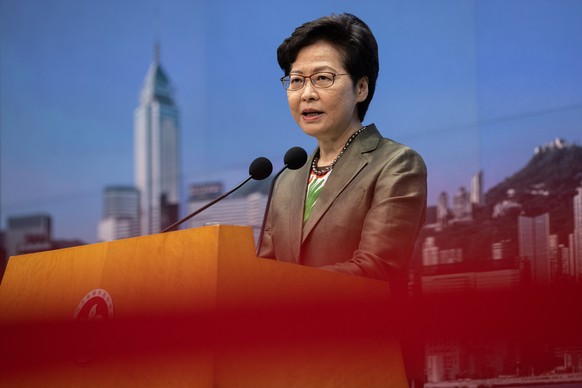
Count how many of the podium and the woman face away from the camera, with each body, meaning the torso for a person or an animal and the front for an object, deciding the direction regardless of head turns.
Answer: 0

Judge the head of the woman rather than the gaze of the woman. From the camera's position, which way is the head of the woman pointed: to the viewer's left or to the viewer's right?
to the viewer's left

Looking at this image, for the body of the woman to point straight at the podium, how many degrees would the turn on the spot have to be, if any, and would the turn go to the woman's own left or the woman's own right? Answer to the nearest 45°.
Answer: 0° — they already face it

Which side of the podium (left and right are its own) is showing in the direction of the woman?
back

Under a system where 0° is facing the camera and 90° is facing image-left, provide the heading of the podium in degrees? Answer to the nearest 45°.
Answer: approximately 45°

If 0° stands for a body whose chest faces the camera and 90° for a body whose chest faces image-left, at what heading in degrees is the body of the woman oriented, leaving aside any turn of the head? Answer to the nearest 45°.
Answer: approximately 45°
